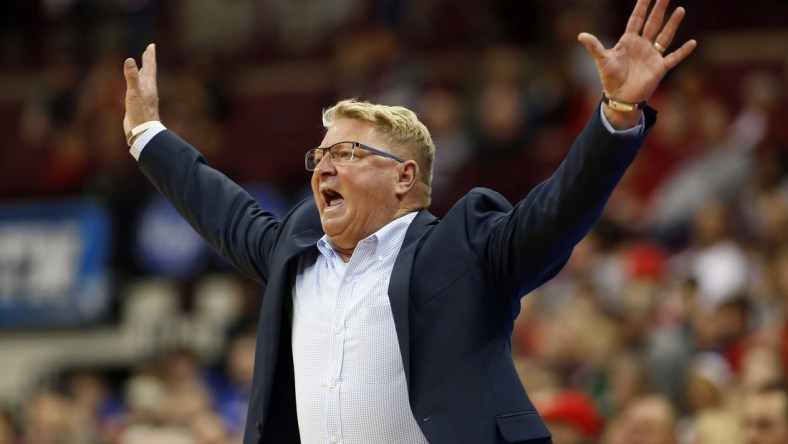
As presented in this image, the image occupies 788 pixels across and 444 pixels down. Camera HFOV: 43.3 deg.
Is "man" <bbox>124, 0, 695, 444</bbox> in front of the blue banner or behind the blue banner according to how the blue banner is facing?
in front

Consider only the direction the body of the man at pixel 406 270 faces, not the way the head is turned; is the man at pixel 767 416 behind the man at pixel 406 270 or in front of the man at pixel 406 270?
behind

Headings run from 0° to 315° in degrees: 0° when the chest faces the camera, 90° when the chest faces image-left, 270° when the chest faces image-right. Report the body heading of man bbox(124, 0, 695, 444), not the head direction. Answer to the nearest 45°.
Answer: approximately 45°

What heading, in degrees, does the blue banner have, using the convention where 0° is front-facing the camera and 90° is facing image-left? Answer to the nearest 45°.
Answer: approximately 0°

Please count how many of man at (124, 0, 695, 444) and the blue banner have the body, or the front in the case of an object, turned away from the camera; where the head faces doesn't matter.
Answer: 0

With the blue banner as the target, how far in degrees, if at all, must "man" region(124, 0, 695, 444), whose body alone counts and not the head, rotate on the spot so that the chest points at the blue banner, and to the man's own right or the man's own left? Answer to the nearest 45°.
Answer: approximately 90° to the man's own right

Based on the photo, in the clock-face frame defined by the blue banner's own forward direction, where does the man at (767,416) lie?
The man is roughly at 11 o'clock from the blue banner.
